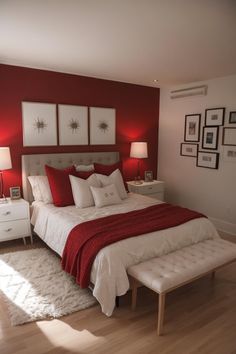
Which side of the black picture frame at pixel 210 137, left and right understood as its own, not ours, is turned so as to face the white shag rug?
front

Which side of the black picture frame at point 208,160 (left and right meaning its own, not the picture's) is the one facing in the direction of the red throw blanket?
front

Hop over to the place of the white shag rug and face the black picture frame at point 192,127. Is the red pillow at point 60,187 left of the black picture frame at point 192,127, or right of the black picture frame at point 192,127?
left

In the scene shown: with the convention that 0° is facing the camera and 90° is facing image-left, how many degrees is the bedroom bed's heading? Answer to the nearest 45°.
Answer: approximately 315°

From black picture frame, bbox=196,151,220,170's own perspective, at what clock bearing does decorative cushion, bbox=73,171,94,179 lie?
The decorative cushion is roughly at 12 o'clock from the black picture frame.

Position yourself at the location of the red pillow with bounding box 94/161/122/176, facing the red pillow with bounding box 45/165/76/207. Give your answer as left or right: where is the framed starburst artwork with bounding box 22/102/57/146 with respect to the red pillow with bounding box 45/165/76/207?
right

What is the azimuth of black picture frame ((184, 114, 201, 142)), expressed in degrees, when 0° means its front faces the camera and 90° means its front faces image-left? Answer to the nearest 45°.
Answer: approximately 45°

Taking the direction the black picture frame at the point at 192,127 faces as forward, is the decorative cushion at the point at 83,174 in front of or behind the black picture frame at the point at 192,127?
in front

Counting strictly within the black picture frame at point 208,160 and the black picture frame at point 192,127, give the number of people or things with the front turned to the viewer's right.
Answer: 0

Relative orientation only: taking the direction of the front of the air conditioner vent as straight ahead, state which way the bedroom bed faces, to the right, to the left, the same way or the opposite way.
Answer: to the left

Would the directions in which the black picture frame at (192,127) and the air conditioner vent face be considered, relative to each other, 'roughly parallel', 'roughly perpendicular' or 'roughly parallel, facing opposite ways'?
roughly parallel

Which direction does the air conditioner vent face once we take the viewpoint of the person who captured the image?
facing the viewer and to the left of the viewer

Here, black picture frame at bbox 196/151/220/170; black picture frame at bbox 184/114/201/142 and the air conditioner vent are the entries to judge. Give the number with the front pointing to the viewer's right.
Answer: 0

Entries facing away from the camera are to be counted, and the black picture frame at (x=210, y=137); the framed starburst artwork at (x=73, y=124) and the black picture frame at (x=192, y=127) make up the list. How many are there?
0

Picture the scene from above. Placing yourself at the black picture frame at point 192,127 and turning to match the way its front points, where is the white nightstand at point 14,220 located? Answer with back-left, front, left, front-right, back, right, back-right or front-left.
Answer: front
